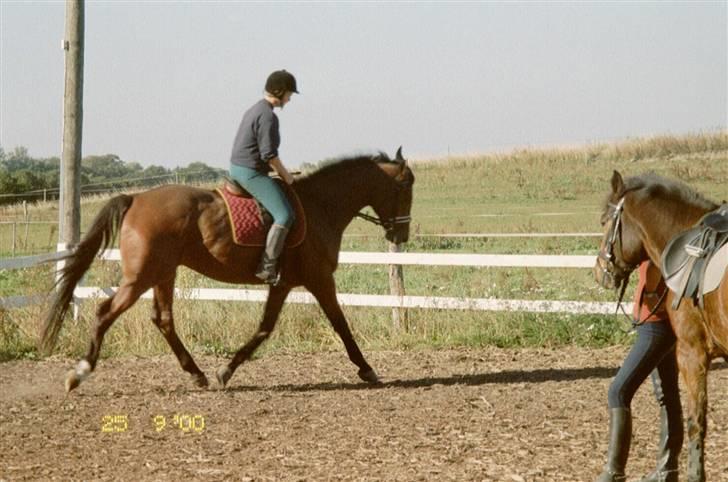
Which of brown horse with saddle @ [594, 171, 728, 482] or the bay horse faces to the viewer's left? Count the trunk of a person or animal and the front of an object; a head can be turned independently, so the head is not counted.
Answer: the brown horse with saddle

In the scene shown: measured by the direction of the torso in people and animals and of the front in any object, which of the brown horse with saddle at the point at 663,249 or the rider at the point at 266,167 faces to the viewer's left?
the brown horse with saddle

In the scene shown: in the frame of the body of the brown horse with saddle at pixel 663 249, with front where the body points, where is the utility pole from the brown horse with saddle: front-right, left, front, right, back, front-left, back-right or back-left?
front-right

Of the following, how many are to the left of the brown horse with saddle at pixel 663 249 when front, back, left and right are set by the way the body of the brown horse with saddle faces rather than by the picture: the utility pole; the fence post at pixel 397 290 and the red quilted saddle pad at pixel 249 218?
0

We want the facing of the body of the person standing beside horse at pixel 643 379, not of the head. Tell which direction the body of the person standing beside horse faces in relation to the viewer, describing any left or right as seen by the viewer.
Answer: facing to the left of the viewer

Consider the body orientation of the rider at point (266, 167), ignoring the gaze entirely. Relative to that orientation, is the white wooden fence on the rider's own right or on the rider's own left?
on the rider's own left

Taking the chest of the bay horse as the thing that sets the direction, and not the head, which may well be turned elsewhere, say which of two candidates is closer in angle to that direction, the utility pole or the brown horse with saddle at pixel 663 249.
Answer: the brown horse with saddle

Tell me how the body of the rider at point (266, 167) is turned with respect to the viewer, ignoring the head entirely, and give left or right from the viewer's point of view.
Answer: facing to the right of the viewer

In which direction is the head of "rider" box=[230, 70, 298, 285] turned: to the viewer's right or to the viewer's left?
to the viewer's right

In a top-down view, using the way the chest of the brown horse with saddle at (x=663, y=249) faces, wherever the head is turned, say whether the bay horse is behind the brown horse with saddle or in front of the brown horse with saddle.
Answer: in front

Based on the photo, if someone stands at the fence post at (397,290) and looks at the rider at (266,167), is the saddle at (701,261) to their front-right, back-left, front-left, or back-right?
front-left

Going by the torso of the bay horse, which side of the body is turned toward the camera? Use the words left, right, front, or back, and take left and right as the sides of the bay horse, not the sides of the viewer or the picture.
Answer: right

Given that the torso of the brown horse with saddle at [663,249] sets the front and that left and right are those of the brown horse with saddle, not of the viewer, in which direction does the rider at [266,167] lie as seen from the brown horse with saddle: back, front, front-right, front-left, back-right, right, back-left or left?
front-right

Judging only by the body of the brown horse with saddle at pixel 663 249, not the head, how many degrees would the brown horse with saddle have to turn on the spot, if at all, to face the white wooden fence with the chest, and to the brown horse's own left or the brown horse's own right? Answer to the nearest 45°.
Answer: approximately 45° to the brown horse's own right

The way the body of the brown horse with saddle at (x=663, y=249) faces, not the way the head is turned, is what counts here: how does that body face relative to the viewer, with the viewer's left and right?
facing to the left of the viewer

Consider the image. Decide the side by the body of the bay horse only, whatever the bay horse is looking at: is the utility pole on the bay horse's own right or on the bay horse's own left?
on the bay horse's own left

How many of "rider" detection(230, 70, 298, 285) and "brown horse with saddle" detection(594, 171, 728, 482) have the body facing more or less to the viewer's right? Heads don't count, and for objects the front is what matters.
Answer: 1

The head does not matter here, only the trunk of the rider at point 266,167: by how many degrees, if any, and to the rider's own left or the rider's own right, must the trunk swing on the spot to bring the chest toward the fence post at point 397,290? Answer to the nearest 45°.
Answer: approximately 45° to the rider's own left

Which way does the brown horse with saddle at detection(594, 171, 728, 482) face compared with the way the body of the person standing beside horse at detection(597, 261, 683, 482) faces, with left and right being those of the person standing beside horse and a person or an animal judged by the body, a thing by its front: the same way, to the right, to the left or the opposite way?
the same way
